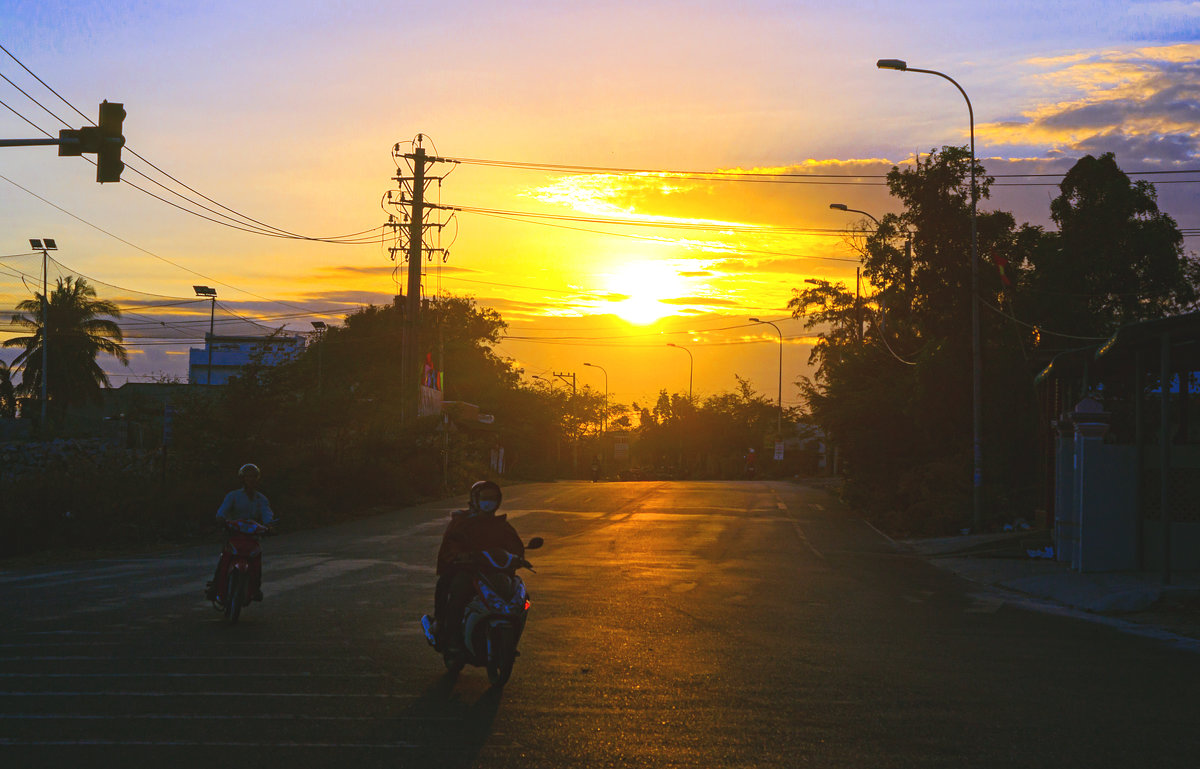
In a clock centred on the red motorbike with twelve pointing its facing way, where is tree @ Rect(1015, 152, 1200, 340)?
The tree is roughly at 8 o'clock from the red motorbike.

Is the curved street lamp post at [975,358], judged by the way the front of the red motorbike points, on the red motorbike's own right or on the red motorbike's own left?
on the red motorbike's own left

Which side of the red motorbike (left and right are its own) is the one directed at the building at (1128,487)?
left

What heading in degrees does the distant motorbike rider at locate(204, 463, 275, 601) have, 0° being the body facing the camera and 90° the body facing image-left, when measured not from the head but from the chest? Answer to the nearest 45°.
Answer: approximately 0°

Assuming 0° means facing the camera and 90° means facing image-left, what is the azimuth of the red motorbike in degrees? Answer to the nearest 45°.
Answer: approximately 0°

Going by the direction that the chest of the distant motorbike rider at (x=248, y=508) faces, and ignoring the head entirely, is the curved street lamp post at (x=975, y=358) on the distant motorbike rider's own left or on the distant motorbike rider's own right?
on the distant motorbike rider's own left

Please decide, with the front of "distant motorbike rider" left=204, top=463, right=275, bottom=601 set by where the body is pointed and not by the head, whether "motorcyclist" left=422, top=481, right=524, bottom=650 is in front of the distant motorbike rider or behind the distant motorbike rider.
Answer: in front

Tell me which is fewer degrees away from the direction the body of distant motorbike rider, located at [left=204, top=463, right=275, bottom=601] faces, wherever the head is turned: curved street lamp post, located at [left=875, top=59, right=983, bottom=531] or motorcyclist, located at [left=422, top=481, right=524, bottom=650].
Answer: the motorcyclist

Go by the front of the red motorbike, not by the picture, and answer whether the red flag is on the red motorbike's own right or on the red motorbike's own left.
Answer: on the red motorbike's own left
